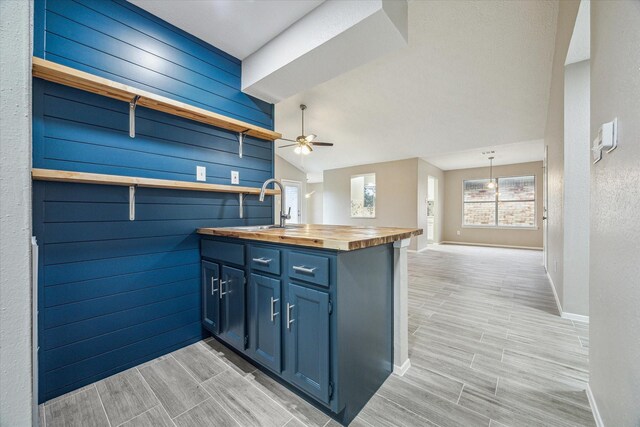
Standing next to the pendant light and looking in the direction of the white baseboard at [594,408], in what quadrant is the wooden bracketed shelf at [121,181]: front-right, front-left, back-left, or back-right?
front-right

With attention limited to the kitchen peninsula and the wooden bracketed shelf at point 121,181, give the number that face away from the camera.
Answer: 0

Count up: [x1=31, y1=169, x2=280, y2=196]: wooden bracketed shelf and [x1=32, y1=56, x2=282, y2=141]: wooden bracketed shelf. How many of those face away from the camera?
0

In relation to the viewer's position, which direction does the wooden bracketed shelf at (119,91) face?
facing the viewer and to the right of the viewer

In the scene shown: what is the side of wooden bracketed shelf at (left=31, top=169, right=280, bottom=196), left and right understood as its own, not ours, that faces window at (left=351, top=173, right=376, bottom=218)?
left

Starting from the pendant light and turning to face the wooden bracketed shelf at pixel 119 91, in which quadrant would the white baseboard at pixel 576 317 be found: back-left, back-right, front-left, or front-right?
front-left

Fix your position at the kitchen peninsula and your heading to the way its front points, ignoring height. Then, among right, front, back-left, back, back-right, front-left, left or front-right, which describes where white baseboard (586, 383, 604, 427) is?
back-left

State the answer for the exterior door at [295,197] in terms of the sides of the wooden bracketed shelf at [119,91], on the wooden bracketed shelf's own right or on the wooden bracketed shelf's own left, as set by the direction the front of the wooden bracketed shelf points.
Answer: on the wooden bracketed shelf's own left

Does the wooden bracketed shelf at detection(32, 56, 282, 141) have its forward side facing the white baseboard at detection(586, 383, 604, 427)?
yes

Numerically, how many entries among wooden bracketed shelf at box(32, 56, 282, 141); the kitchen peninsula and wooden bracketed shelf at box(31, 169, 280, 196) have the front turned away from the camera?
0

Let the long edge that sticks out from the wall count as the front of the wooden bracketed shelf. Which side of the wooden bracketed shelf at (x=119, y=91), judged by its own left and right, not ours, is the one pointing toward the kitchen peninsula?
front

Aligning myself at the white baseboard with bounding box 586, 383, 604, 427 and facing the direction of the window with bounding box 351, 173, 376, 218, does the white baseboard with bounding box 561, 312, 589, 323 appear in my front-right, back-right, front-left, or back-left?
front-right

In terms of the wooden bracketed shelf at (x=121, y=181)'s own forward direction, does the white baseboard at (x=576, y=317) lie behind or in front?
in front

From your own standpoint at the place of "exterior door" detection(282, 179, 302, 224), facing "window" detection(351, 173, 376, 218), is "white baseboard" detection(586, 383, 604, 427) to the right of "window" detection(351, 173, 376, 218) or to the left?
right

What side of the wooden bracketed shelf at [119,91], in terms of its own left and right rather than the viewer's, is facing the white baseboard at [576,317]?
front

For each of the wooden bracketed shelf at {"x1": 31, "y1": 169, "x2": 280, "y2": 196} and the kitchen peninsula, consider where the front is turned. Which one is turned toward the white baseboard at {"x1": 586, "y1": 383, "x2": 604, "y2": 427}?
the wooden bracketed shelf

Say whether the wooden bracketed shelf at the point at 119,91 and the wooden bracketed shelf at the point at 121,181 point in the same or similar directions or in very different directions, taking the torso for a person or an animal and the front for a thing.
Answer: same or similar directions

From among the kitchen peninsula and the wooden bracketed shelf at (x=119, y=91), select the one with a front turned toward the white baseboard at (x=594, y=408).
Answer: the wooden bracketed shelf

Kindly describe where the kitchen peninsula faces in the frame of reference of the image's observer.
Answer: facing the viewer and to the left of the viewer
